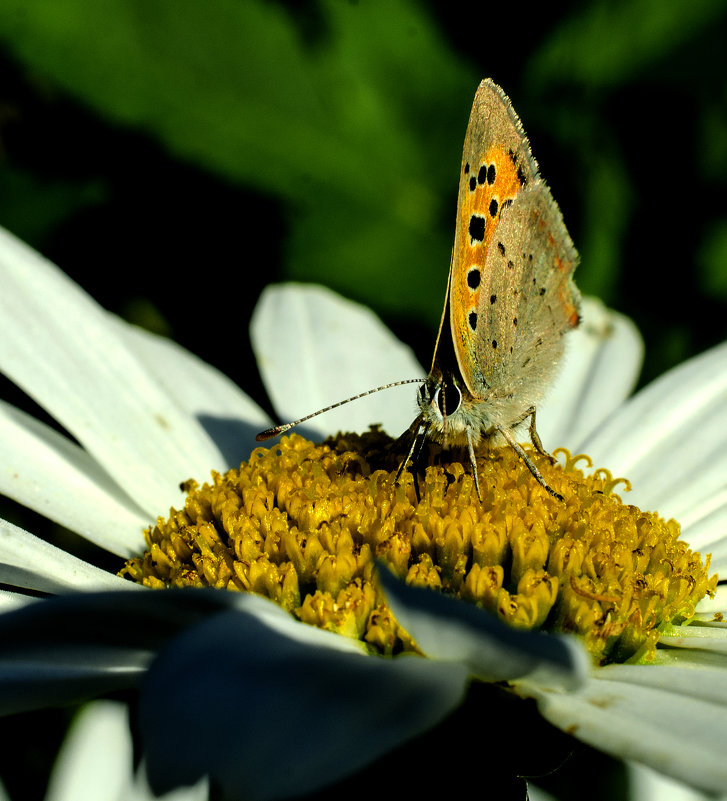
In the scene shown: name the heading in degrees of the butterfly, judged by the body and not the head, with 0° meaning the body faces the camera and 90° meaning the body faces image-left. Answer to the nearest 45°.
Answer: approximately 45°
